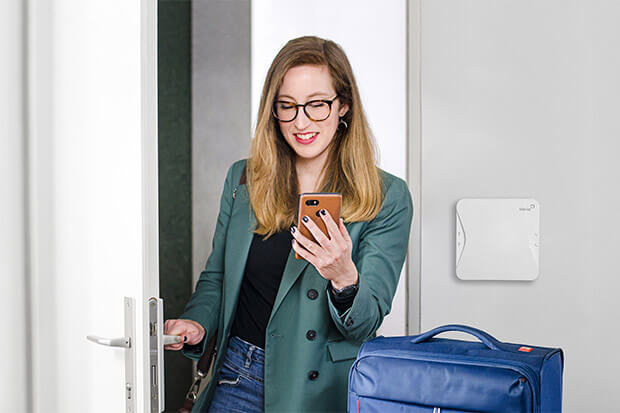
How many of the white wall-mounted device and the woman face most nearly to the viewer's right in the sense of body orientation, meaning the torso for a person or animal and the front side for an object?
0

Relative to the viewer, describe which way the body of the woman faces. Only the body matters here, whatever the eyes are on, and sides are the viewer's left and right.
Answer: facing the viewer and to the left of the viewer

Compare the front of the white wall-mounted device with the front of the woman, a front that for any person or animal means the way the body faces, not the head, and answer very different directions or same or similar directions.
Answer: same or similar directions

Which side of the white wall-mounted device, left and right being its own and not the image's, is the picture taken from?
front

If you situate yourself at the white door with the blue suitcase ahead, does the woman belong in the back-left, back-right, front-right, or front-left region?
front-left

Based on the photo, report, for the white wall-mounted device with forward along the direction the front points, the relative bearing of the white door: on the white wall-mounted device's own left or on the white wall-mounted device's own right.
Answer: on the white wall-mounted device's own right
